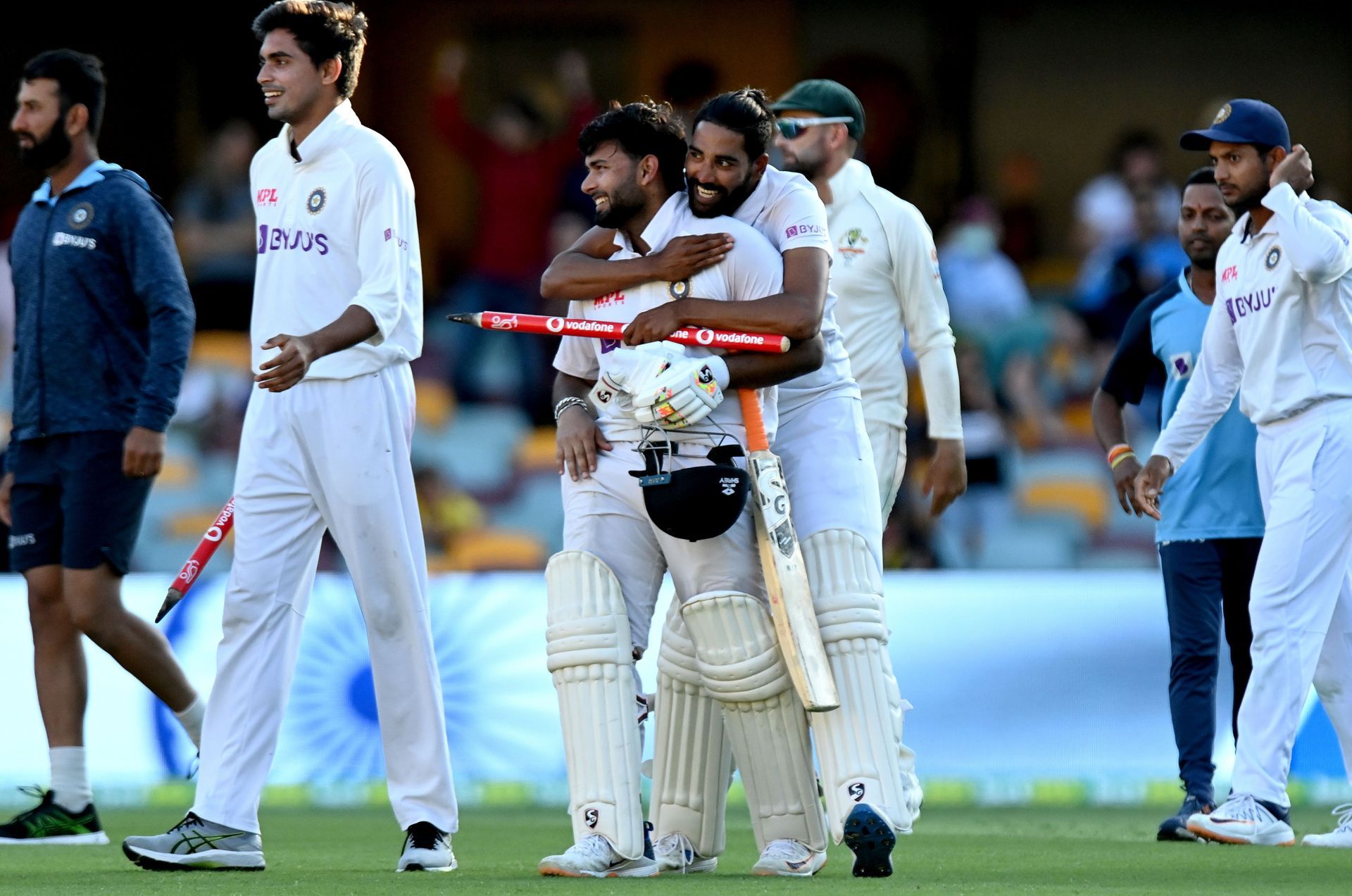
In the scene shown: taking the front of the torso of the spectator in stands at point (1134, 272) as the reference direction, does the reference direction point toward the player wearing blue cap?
yes

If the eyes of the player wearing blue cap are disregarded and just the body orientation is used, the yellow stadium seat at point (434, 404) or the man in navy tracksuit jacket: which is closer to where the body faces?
the man in navy tracksuit jacket

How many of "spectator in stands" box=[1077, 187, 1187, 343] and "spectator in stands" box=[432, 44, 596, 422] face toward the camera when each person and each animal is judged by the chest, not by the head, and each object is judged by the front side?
2

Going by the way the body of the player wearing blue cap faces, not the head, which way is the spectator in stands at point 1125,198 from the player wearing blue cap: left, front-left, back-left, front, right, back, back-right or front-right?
back-right

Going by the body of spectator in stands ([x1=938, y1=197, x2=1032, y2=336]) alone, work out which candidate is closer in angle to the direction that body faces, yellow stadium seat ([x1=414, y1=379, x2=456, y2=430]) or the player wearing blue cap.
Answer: the player wearing blue cap

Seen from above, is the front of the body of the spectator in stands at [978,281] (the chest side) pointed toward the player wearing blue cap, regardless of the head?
yes

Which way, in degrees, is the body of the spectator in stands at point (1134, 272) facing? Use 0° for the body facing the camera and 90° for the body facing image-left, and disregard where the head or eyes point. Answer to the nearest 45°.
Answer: approximately 0°

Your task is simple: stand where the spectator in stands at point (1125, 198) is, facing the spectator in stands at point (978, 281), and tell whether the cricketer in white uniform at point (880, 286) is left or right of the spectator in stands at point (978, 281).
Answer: left
